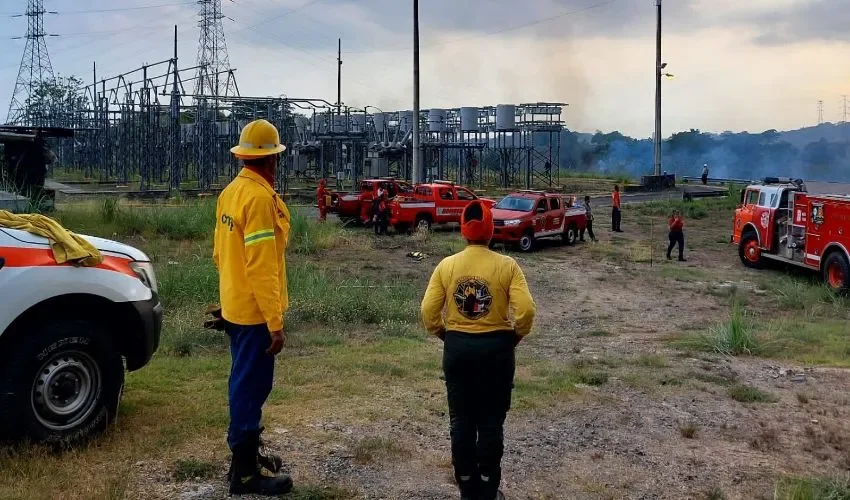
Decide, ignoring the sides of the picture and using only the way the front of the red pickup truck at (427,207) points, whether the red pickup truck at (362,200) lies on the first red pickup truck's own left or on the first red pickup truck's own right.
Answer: on the first red pickup truck's own left

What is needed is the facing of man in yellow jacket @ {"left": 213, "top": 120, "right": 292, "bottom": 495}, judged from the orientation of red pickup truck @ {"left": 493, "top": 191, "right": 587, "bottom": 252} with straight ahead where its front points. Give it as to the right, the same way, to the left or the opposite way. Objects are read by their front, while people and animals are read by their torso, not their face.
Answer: the opposite way

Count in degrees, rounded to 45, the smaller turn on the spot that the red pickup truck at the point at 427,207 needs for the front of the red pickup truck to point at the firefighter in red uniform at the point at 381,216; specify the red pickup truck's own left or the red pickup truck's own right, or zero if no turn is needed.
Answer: approximately 180°

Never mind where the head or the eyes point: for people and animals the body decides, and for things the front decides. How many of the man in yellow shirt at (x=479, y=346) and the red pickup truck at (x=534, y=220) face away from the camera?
1

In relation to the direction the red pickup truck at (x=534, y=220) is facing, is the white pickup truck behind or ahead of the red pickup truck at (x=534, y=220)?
ahead

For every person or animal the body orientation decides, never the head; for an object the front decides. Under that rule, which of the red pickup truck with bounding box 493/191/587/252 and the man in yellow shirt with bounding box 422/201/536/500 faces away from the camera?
the man in yellow shirt

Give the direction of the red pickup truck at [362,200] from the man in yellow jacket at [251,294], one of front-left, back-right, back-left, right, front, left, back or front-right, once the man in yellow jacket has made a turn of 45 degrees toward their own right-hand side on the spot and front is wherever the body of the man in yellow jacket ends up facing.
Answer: left

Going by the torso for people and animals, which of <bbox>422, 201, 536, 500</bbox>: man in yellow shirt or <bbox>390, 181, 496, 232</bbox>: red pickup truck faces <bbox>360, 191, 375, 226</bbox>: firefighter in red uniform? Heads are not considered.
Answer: the man in yellow shirt

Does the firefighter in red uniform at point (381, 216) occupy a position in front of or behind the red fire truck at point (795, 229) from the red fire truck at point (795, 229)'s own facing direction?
in front

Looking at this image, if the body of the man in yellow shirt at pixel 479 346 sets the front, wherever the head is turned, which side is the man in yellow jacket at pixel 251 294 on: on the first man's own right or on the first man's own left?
on the first man's own left

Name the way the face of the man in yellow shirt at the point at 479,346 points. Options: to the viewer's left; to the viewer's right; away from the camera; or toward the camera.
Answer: away from the camera

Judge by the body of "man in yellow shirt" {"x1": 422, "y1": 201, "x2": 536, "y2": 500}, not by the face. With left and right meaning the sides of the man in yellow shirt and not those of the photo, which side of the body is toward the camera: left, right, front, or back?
back

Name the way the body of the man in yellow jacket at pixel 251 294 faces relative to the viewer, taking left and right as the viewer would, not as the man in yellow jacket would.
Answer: facing away from the viewer and to the right of the viewer

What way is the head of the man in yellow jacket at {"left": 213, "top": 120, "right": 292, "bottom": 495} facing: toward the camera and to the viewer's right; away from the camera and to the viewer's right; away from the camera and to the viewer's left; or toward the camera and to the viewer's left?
away from the camera and to the viewer's right

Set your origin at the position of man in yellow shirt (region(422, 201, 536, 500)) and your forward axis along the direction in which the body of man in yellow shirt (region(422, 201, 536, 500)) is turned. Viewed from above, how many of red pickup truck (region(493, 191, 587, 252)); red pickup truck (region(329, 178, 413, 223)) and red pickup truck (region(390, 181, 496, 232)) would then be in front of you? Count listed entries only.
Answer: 3
